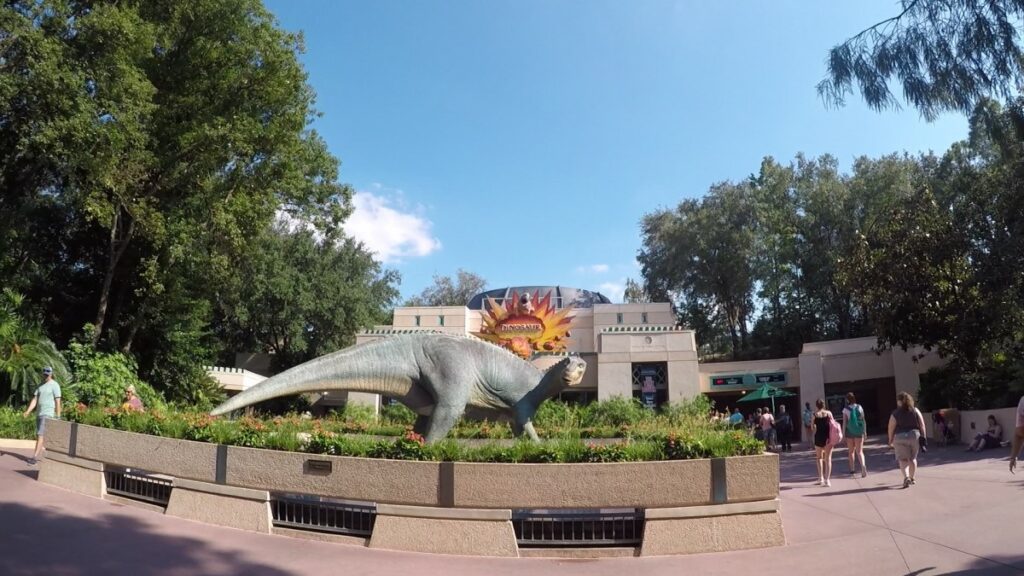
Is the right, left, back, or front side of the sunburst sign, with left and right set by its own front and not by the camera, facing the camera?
front

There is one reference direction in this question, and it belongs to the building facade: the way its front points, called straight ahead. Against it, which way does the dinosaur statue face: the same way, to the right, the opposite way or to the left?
to the left

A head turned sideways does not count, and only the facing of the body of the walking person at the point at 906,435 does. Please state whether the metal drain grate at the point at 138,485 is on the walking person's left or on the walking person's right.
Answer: on the walking person's left

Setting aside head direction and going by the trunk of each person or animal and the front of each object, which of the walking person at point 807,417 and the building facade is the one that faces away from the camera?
the walking person

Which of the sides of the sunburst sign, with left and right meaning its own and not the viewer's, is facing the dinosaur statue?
front

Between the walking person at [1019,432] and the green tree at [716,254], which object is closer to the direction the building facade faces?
the walking person

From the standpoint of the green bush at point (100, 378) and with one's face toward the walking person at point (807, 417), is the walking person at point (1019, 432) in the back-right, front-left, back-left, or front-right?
front-right

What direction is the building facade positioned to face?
toward the camera

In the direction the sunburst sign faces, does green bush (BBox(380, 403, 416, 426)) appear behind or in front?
in front

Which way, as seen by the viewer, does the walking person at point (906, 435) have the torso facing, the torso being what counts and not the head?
away from the camera

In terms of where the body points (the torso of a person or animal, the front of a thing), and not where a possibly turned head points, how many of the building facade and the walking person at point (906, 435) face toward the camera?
1

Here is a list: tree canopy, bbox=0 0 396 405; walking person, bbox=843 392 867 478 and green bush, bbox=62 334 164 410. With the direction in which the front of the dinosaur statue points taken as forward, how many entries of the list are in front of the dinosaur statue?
1
